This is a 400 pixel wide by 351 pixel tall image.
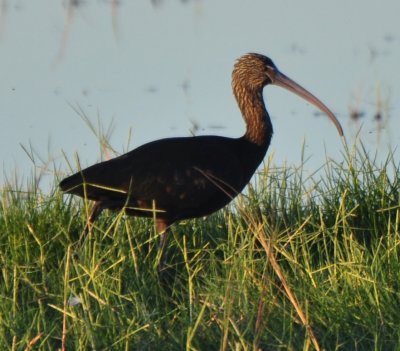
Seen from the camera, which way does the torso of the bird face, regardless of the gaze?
to the viewer's right
